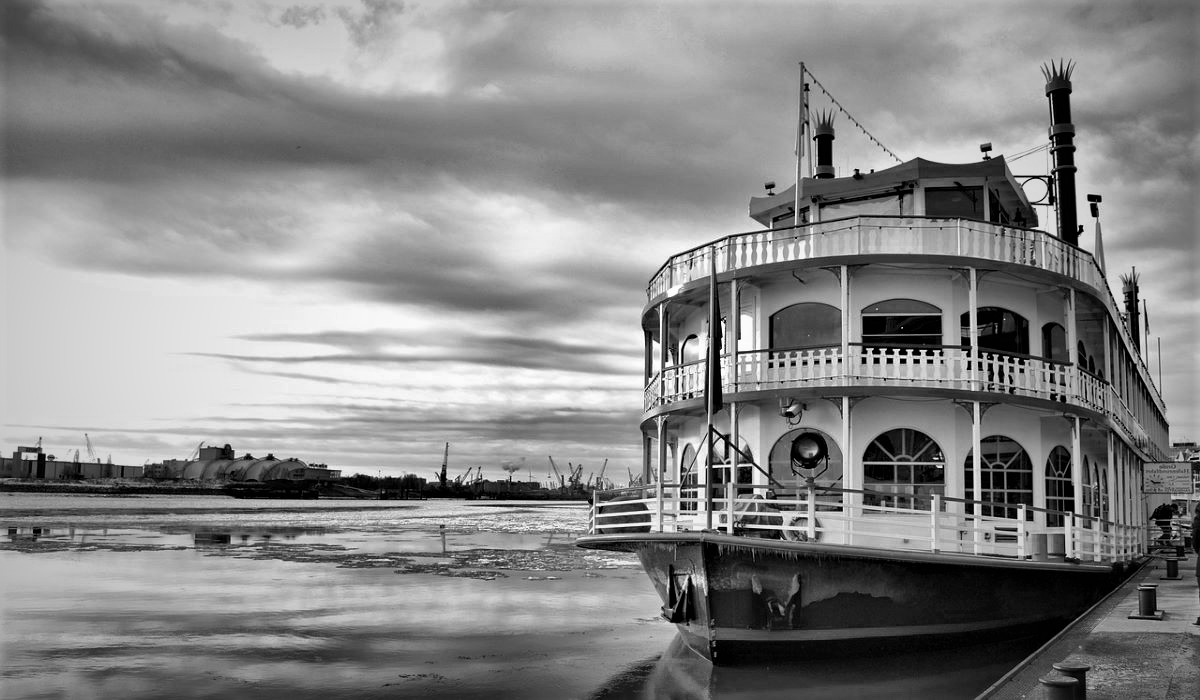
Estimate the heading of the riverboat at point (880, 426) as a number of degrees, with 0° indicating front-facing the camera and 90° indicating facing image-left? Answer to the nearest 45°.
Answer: approximately 45°

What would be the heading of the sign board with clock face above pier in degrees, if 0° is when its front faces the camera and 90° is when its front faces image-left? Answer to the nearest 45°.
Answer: approximately 0°

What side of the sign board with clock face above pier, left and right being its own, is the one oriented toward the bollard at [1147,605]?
front

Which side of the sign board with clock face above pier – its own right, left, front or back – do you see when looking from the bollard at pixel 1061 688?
front

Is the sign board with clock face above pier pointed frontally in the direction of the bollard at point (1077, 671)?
yes

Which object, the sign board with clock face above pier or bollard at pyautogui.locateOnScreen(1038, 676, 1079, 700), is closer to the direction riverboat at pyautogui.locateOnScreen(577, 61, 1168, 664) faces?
the bollard

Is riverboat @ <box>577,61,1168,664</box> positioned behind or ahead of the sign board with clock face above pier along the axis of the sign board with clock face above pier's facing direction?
ahead

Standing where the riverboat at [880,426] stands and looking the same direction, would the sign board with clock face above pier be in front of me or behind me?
behind

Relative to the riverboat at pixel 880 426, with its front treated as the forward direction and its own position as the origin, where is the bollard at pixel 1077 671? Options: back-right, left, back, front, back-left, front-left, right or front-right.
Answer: front-left

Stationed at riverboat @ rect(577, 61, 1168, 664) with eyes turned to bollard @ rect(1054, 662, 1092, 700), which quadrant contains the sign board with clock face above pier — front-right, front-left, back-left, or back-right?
back-left

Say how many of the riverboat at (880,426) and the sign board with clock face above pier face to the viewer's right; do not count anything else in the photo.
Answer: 0

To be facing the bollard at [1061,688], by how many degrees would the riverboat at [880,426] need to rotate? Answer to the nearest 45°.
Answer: approximately 45° to its left
